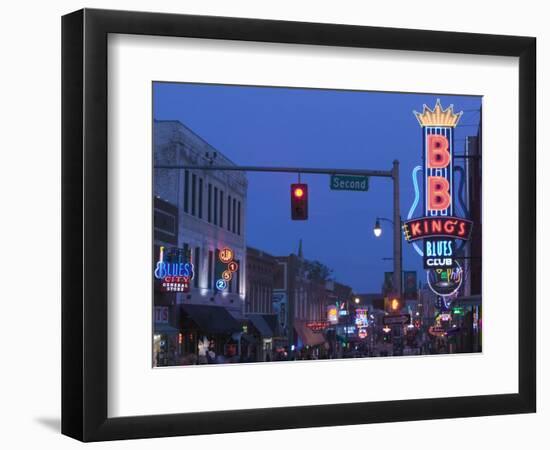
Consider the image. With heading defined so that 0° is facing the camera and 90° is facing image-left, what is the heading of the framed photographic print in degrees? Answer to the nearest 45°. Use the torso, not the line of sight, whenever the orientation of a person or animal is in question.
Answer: approximately 315°
